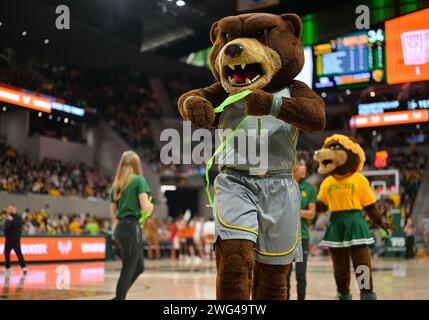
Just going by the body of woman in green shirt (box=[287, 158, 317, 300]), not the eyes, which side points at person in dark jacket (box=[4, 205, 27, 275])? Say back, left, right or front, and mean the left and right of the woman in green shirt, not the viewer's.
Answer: right

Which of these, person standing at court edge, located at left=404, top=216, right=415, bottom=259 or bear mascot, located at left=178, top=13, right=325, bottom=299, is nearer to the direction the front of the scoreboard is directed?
the bear mascot

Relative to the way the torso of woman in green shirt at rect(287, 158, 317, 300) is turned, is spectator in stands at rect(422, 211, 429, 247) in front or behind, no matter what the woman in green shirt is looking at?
behind

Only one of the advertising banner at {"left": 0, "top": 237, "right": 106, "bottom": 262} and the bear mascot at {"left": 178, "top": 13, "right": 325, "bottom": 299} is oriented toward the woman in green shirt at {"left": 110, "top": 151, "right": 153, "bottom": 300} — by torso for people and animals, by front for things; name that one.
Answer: the advertising banner

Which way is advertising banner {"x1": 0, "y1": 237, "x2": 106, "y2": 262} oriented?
toward the camera

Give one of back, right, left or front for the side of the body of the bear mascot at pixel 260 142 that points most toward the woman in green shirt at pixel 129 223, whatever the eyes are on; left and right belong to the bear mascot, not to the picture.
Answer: back

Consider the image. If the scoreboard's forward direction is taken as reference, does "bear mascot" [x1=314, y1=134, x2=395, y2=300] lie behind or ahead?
ahead

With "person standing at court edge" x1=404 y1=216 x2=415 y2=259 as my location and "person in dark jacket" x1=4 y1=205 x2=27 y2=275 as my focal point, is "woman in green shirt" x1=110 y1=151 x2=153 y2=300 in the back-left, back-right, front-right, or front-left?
front-left

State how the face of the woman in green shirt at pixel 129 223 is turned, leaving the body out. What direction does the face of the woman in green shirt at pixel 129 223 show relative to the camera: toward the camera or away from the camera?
away from the camera

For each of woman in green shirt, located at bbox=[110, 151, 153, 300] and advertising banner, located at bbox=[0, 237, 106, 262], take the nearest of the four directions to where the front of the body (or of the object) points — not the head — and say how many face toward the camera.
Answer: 1

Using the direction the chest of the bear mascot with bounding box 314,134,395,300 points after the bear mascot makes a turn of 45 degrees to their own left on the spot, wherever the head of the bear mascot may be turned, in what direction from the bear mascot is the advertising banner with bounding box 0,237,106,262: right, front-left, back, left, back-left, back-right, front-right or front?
back-right

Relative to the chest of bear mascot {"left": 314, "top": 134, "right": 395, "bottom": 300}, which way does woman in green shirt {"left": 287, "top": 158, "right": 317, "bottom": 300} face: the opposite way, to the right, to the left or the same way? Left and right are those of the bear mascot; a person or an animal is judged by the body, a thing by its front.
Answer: the same way

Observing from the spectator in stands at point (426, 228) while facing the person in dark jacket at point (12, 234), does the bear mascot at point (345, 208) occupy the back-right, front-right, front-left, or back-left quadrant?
front-left

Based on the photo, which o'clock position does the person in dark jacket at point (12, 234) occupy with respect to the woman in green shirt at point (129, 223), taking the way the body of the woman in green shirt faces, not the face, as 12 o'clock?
The person in dark jacket is roughly at 10 o'clock from the woman in green shirt.
